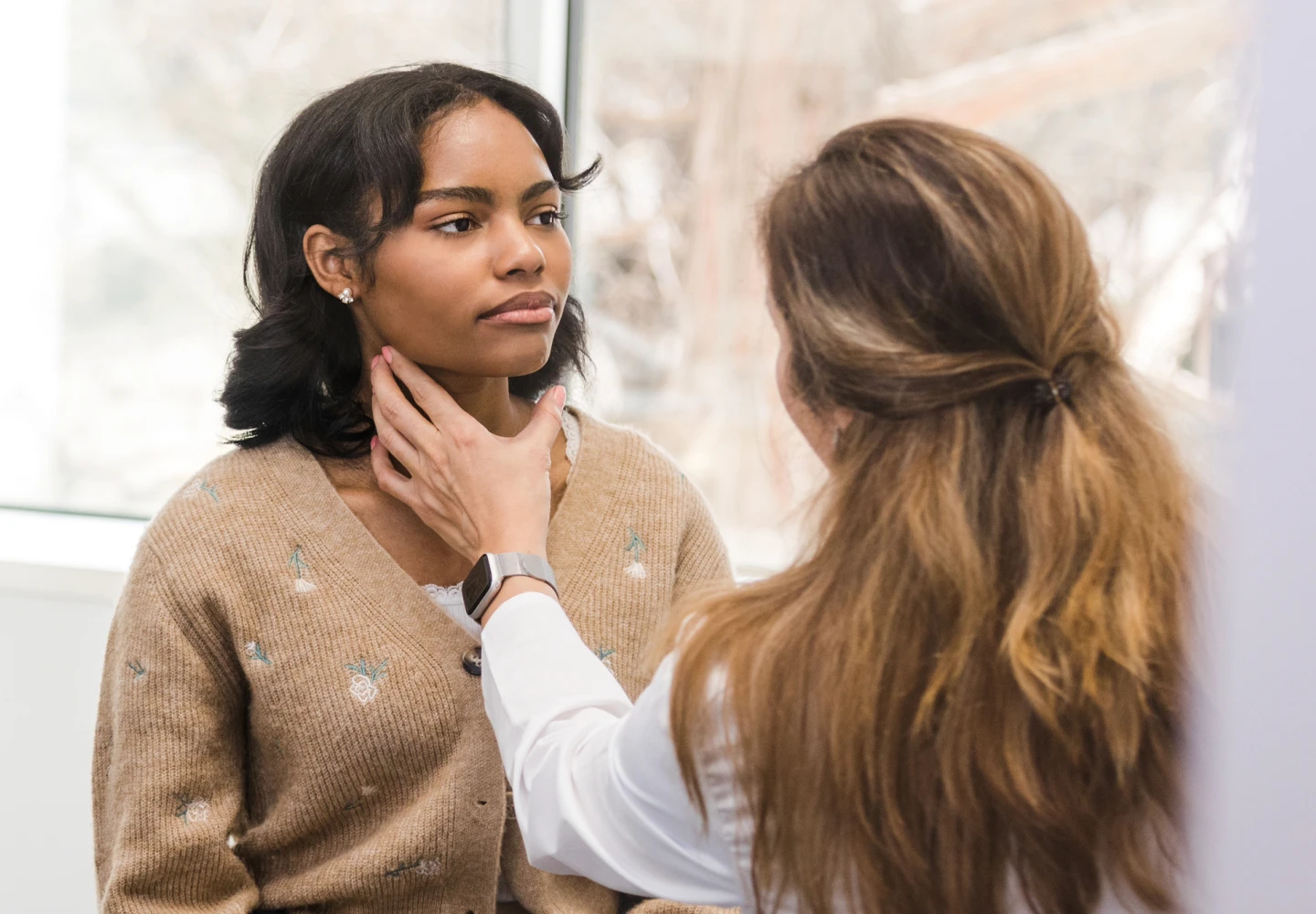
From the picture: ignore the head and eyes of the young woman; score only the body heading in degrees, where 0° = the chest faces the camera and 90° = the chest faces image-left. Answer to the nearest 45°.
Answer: approximately 315°

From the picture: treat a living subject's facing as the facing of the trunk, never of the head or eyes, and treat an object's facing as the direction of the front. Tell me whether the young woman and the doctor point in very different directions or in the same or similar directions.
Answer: very different directions

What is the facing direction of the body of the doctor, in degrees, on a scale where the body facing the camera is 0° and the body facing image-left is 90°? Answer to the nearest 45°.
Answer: approximately 135°

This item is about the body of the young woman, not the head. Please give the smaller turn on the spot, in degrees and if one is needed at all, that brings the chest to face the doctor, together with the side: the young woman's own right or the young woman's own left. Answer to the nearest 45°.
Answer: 0° — they already face them

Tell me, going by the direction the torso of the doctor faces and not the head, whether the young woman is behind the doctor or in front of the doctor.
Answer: in front

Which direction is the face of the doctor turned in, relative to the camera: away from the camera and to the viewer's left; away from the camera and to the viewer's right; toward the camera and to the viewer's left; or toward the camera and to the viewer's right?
away from the camera and to the viewer's left
